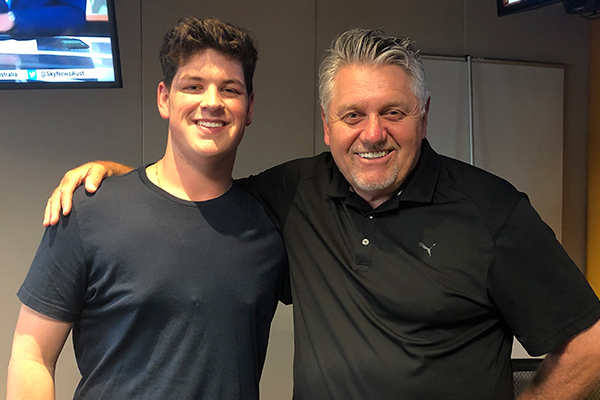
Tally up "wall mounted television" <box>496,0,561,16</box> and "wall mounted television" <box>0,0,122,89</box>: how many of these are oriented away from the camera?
0

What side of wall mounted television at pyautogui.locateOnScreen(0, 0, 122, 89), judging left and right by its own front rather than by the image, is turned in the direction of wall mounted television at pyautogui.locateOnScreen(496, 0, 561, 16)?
left

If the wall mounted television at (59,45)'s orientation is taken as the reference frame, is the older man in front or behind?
in front

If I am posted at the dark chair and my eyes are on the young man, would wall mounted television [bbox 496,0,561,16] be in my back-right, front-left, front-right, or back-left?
back-right

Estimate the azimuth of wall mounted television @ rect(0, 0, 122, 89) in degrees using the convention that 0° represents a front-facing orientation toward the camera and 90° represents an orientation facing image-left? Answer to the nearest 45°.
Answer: approximately 0°

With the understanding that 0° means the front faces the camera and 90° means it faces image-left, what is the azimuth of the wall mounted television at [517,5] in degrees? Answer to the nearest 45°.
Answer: approximately 45°

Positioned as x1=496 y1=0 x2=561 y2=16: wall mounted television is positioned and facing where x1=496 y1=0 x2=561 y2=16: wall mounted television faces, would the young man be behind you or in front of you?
in front

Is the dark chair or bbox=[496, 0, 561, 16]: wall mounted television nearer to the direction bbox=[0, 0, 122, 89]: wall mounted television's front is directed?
the dark chair

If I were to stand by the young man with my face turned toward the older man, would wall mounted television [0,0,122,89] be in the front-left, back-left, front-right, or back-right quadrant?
back-left
